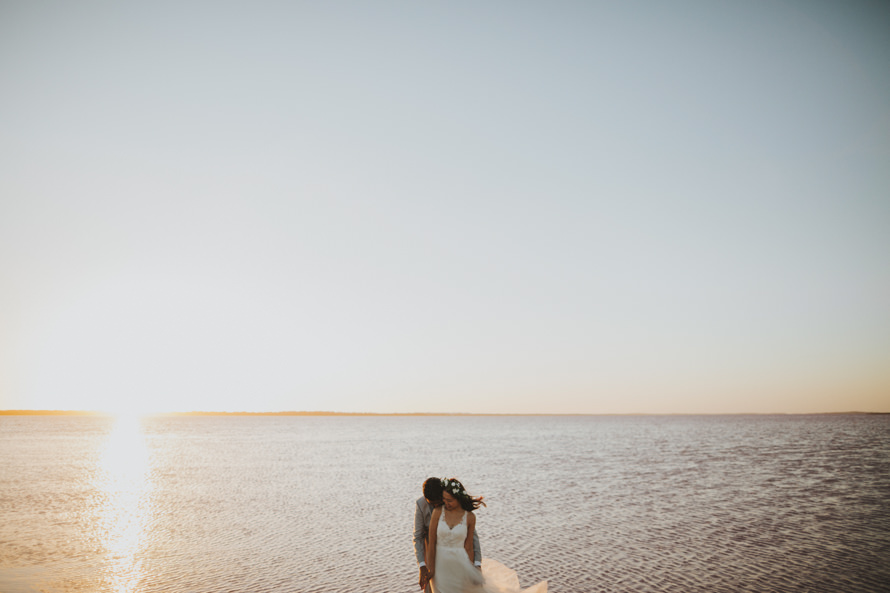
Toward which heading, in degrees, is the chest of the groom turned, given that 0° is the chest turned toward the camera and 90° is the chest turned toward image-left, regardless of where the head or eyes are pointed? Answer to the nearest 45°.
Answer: approximately 315°
